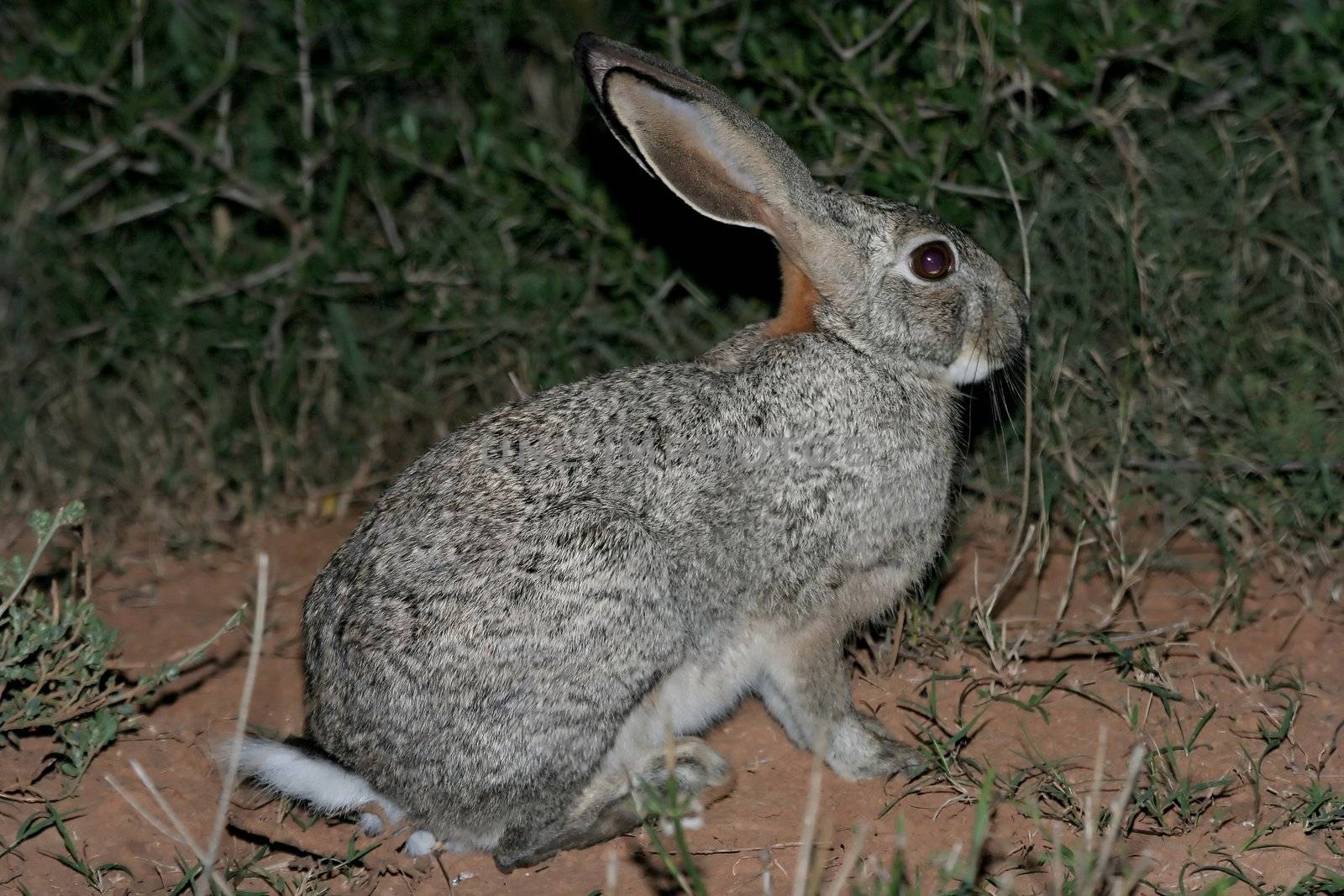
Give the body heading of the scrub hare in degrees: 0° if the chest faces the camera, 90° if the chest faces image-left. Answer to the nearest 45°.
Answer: approximately 270°

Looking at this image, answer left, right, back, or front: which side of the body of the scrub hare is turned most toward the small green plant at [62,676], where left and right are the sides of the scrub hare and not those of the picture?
back
